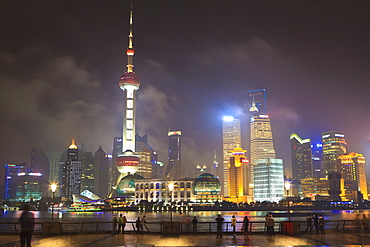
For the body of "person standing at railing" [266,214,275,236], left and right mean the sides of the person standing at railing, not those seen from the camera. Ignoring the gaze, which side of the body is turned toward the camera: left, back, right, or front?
back
